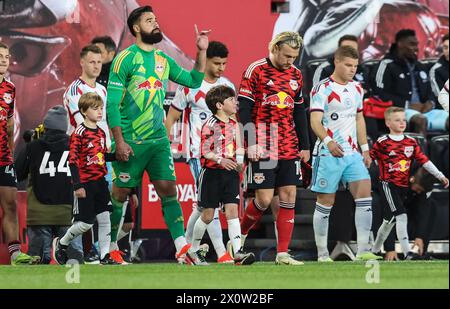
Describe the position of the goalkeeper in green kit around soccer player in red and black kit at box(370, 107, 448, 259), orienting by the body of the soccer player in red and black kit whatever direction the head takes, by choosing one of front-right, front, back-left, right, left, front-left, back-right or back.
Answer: right

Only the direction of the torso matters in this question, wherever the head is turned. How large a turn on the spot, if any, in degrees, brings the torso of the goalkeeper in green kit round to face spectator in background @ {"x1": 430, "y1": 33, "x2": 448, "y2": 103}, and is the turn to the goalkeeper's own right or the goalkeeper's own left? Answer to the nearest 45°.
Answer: approximately 90° to the goalkeeper's own left

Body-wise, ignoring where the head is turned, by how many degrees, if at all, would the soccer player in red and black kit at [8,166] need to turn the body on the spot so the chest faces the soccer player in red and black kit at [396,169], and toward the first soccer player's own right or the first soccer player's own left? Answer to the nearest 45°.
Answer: approximately 45° to the first soccer player's own left

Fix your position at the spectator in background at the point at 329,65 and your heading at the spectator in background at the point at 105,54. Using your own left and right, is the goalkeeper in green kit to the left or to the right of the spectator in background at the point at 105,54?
left

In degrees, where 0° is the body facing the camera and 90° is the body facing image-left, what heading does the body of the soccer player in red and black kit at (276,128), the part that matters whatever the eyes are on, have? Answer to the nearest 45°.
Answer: approximately 315°

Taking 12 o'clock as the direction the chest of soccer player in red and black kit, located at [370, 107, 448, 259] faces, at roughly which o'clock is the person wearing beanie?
The person wearing beanie is roughly at 4 o'clock from the soccer player in red and black kit.

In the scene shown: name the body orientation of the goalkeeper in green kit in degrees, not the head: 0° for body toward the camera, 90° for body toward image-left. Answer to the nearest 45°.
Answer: approximately 315°

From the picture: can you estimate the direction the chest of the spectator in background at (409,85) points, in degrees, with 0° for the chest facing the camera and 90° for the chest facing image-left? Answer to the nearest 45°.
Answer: approximately 315°

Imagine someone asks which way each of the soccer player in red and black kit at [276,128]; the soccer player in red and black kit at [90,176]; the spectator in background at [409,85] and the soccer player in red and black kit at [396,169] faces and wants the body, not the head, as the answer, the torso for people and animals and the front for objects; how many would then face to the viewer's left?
0

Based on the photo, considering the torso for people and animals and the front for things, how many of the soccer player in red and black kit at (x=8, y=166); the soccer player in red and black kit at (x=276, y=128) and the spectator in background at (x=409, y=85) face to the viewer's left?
0

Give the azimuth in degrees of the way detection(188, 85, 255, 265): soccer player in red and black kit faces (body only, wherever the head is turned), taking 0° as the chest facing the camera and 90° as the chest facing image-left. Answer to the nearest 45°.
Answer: approximately 315°

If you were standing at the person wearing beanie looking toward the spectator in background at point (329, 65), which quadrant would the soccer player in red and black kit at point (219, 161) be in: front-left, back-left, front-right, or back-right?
front-right
